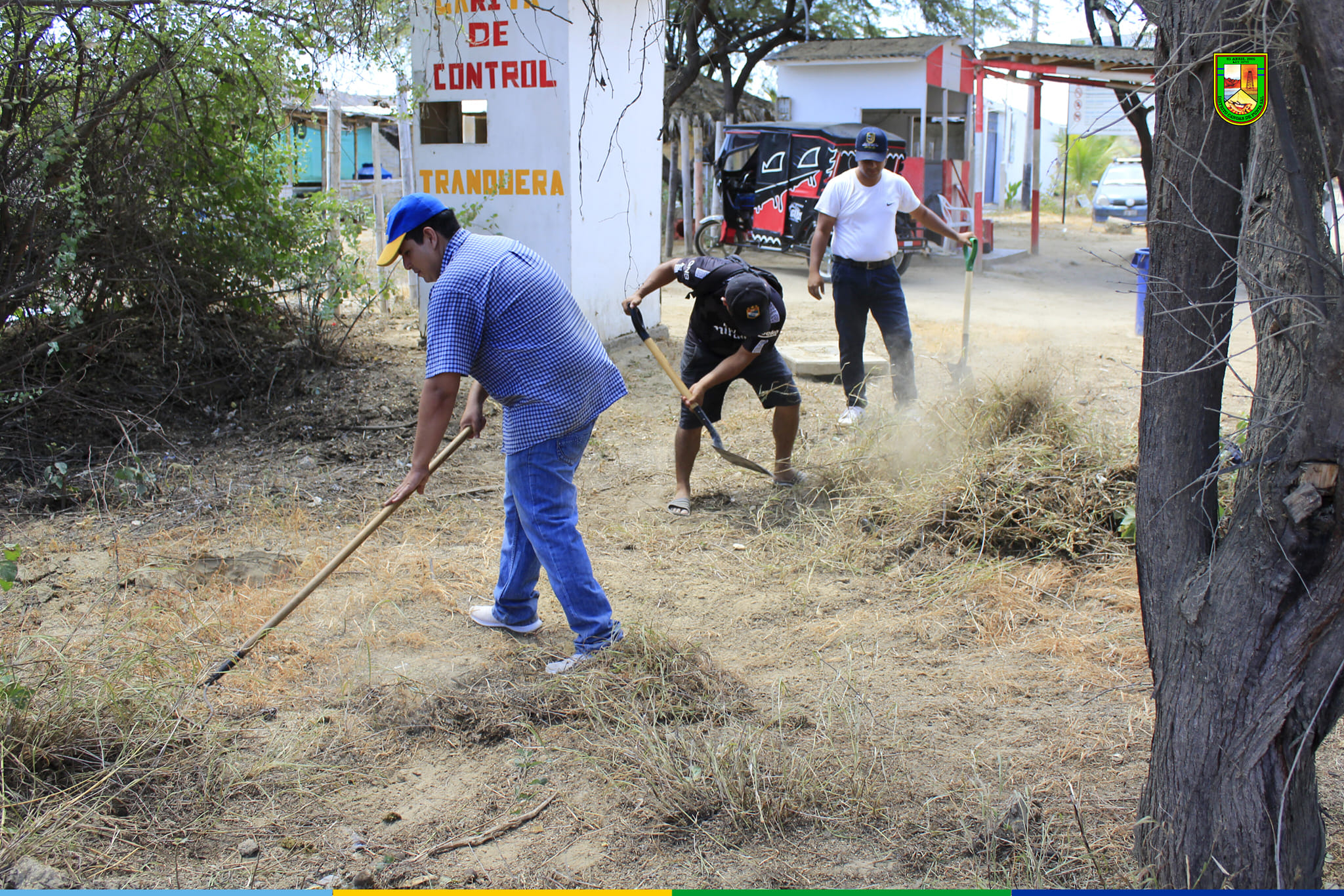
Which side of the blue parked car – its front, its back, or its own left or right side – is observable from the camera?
front

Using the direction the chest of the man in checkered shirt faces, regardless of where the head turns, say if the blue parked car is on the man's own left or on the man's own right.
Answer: on the man's own right

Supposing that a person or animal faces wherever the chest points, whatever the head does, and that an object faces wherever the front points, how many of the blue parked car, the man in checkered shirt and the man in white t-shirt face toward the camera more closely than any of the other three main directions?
2

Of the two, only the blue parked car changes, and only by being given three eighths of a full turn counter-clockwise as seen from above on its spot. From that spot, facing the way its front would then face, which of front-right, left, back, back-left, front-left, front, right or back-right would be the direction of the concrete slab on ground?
back-right

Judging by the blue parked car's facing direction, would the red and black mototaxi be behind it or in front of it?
in front

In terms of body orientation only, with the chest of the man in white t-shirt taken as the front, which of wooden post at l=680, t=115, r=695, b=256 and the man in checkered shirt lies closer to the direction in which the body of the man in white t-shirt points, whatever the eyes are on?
the man in checkered shirt

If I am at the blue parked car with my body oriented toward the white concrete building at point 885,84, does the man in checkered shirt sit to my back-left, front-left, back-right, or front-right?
front-left

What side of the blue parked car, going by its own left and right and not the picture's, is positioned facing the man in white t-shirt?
front

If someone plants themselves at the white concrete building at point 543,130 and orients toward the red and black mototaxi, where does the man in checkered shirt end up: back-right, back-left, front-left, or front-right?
back-right

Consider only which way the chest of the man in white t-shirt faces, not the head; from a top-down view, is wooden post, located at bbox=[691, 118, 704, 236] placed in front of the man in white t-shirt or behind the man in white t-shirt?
behind

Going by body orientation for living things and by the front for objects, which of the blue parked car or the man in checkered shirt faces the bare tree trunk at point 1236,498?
the blue parked car

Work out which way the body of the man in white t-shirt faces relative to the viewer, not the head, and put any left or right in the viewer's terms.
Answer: facing the viewer

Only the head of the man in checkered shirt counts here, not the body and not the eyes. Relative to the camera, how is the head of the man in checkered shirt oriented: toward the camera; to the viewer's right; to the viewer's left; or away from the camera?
to the viewer's left

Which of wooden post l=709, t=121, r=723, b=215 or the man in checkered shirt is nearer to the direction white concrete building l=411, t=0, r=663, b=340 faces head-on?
the man in checkered shirt

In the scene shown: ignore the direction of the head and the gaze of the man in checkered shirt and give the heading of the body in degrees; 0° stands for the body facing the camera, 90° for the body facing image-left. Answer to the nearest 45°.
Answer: approximately 90°
